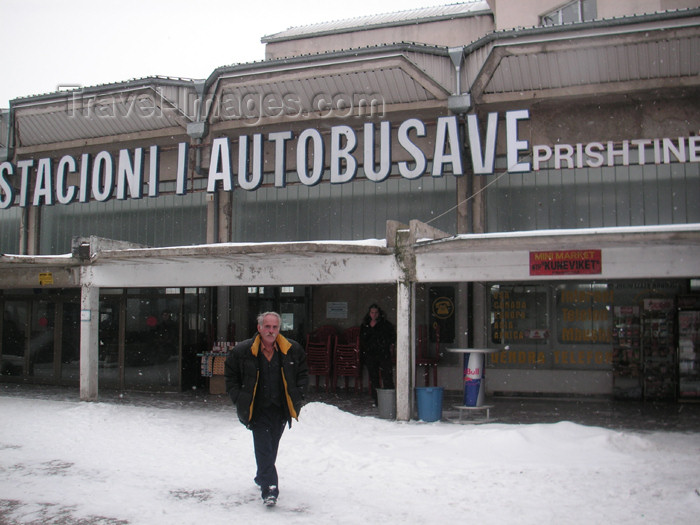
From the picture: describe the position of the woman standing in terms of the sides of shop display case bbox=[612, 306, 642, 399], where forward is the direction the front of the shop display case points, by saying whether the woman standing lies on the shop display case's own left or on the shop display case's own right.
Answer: on the shop display case's own right

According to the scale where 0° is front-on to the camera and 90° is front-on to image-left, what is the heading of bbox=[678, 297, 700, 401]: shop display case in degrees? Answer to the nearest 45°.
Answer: approximately 0°

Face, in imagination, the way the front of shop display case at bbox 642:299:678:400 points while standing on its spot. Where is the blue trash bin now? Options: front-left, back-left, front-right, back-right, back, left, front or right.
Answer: front-right

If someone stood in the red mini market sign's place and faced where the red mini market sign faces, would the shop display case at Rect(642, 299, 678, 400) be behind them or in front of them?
behind

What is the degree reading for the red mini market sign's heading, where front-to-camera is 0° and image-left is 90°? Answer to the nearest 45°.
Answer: approximately 0°
